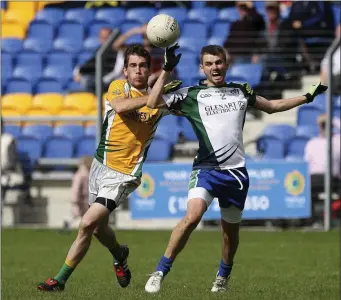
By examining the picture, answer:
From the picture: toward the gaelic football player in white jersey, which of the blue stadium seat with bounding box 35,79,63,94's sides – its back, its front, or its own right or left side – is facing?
front

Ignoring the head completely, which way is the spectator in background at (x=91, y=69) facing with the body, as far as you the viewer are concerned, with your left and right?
facing the viewer and to the left of the viewer

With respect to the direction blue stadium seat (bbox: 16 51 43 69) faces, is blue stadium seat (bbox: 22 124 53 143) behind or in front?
in front

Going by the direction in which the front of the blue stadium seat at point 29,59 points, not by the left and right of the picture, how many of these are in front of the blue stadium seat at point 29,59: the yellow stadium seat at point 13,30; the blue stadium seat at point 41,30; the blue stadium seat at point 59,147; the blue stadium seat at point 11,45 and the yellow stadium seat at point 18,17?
1

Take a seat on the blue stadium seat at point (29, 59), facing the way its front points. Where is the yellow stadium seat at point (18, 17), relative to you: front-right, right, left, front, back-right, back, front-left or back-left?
back

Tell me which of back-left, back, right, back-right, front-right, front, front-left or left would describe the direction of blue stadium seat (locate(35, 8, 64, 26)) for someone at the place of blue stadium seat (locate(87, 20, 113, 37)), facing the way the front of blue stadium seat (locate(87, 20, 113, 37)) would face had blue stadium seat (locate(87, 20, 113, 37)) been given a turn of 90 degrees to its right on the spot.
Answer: front-right

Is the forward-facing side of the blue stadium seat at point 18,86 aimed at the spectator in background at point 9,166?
yes

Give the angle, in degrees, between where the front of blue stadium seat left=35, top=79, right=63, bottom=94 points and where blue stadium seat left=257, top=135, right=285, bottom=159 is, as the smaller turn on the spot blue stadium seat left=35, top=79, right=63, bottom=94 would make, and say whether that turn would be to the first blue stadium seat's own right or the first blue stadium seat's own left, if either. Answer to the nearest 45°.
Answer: approximately 45° to the first blue stadium seat's own left
